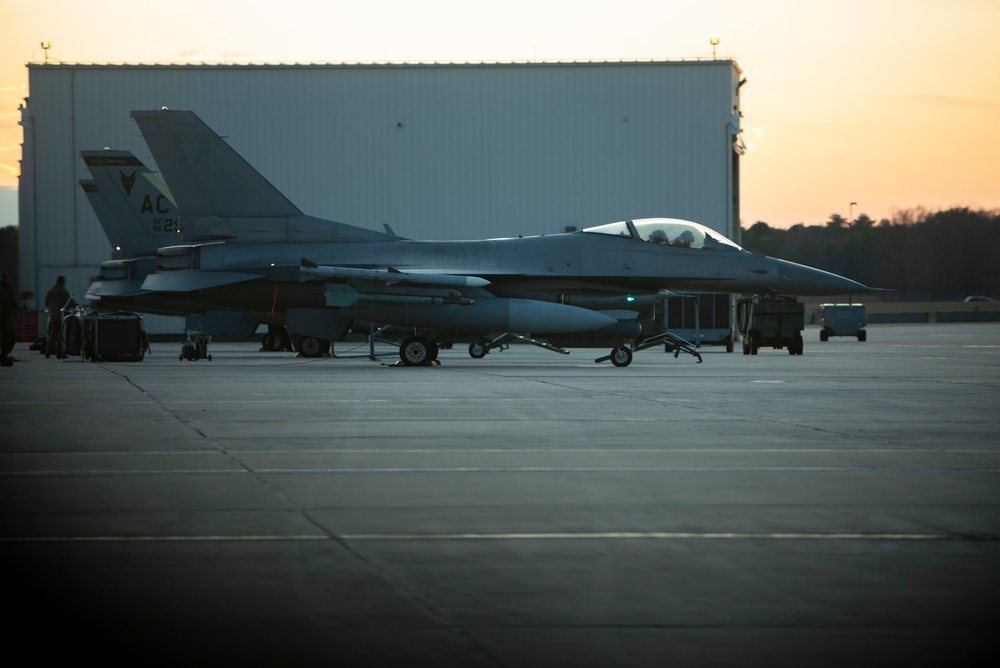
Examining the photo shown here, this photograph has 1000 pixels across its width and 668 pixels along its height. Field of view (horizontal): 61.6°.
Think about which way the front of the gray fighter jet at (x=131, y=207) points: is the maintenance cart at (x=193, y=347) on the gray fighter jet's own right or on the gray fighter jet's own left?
on the gray fighter jet's own right

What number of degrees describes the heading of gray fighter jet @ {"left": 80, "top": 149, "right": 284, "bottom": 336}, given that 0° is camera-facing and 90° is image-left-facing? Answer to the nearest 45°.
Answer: approximately 270°

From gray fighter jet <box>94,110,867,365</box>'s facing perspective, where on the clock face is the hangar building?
The hangar building is roughly at 9 o'clock from the gray fighter jet.

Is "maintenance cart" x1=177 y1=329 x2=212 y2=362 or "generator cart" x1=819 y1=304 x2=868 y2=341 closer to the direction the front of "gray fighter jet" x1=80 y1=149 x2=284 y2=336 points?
the generator cart

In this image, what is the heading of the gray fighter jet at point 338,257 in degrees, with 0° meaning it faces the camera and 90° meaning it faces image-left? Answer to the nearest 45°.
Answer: approximately 270°

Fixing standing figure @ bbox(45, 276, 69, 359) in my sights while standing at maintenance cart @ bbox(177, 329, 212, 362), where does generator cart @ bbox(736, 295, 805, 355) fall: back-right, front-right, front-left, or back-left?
back-right

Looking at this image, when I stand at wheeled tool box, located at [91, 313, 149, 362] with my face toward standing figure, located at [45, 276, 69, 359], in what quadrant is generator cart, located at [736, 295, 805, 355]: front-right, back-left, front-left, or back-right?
back-right

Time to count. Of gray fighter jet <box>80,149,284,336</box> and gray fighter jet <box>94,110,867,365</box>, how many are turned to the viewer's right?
2

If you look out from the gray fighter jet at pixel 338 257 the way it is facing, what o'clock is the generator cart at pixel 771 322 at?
The generator cart is roughly at 11 o'clock from the gray fighter jet.
